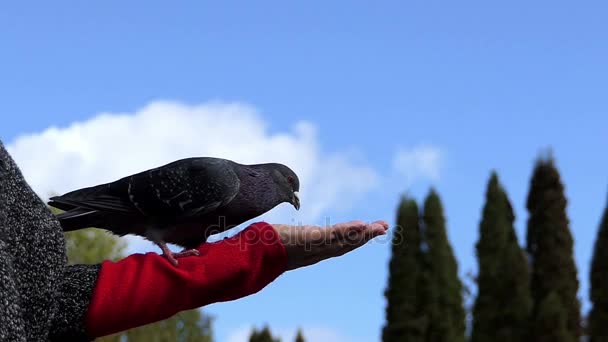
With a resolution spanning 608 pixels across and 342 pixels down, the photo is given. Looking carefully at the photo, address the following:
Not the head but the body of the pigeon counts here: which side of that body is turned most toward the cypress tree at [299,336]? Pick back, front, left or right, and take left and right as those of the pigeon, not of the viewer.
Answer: left

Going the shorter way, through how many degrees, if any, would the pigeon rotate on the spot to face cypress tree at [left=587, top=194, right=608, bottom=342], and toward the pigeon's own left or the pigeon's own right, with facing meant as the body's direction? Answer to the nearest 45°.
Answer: approximately 45° to the pigeon's own left

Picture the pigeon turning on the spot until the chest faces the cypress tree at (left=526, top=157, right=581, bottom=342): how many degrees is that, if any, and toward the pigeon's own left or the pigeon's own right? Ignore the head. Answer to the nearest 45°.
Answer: approximately 45° to the pigeon's own left

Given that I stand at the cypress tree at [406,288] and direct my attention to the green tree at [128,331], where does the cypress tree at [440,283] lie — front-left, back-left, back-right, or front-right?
back-right

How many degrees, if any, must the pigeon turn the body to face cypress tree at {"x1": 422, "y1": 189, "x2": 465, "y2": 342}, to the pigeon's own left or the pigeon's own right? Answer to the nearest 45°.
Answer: approximately 45° to the pigeon's own left

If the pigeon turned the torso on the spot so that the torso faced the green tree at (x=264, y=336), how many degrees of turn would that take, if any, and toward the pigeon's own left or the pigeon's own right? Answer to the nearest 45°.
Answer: approximately 90° to the pigeon's own left

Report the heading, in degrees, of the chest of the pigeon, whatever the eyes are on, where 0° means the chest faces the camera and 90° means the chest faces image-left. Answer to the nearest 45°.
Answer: approximately 270°

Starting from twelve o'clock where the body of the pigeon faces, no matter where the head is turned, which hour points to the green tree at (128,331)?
The green tree is roughly at 9 o'clock from the pigeon.

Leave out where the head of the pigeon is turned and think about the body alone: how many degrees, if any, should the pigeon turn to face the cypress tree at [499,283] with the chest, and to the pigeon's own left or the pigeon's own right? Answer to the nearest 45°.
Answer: approximately 45° to the pigeon's own left
